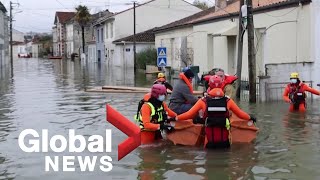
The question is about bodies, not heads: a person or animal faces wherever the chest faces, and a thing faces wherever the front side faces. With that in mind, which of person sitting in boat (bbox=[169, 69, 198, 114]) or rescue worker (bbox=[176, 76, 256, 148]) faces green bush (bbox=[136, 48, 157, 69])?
the rescue worker

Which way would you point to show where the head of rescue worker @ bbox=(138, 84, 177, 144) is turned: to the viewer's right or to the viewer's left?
to the viewer's right

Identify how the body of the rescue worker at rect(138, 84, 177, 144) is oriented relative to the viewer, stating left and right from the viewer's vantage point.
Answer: facing the viewer and to the right of the viewer

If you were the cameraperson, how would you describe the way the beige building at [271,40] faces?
facing the viewer and to the left of the viewer

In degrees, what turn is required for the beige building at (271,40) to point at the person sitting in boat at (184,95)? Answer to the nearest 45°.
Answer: approximately 45° to its left

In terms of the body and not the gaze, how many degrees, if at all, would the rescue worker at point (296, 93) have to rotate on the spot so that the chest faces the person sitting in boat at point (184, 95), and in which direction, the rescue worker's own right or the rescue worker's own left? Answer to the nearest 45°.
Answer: approximately 45° to the rescue worker's own right

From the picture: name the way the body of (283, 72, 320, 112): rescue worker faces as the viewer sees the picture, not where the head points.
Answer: toward the camera

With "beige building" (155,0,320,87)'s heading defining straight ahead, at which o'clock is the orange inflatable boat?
The orange inflatable boat is roughly at 11 o'clock from the beige building.

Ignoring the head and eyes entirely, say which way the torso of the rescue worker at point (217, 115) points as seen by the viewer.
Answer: away from the camera

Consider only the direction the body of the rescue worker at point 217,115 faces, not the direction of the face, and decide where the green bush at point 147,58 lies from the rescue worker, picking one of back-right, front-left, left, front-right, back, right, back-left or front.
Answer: front
